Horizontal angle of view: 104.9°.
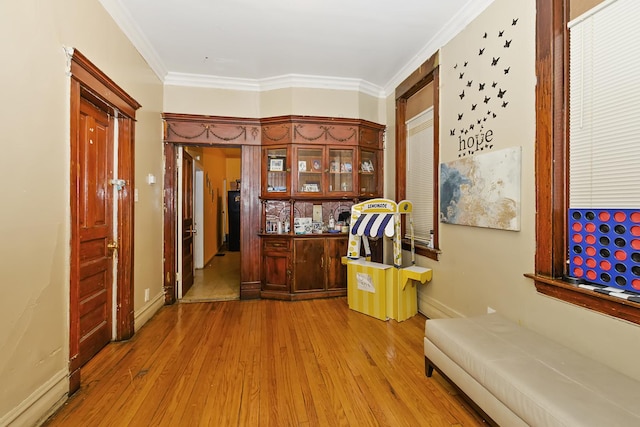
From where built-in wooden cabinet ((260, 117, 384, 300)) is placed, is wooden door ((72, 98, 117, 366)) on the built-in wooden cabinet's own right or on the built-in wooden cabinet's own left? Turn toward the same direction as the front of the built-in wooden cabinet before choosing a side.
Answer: on the built-in wooden cabinet's own right

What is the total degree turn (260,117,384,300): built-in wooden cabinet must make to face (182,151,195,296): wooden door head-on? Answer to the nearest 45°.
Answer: approximately 90° to its right

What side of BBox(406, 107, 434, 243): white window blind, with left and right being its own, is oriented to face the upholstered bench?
left

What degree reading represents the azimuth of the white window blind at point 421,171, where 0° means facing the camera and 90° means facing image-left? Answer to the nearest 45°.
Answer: approximately 90°

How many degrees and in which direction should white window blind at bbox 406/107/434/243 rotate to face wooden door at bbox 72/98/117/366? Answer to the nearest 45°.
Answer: approximately 45° to its left

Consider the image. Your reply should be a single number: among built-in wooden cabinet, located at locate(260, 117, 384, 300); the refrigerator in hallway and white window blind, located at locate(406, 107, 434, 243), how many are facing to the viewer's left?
2

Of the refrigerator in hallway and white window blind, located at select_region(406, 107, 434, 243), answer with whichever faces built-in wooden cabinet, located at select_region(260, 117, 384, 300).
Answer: the white window blind

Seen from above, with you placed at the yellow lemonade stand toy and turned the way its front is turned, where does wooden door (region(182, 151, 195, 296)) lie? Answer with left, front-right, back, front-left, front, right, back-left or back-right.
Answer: front-right
